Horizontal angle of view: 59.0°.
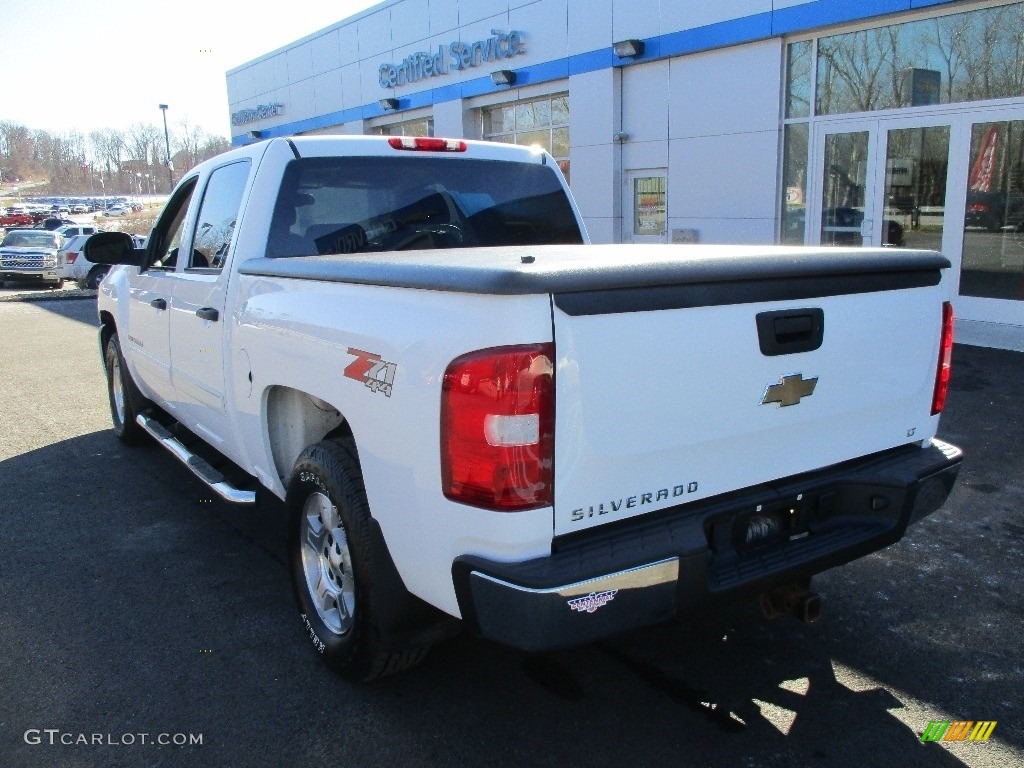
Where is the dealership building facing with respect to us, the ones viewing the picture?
facing the viewer and to the left of the viewer

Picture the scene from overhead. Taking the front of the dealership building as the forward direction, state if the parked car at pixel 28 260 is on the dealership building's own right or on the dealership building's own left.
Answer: on the dealership building's own right

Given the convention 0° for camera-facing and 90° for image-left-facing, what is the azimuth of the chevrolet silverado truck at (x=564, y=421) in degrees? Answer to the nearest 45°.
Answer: approximately 135°

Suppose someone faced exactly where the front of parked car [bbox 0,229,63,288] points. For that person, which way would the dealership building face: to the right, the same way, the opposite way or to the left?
to the right

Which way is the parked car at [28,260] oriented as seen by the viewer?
toward the camera

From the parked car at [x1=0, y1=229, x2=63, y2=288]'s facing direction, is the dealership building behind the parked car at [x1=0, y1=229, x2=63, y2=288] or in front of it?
in front

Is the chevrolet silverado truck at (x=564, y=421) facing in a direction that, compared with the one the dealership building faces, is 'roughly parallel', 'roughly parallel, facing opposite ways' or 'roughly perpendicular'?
roughly perpendicular

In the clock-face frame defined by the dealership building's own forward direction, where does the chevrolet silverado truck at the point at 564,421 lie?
The chevrolet silverado truck is roughly at 11 o'clock from the dealership building.
